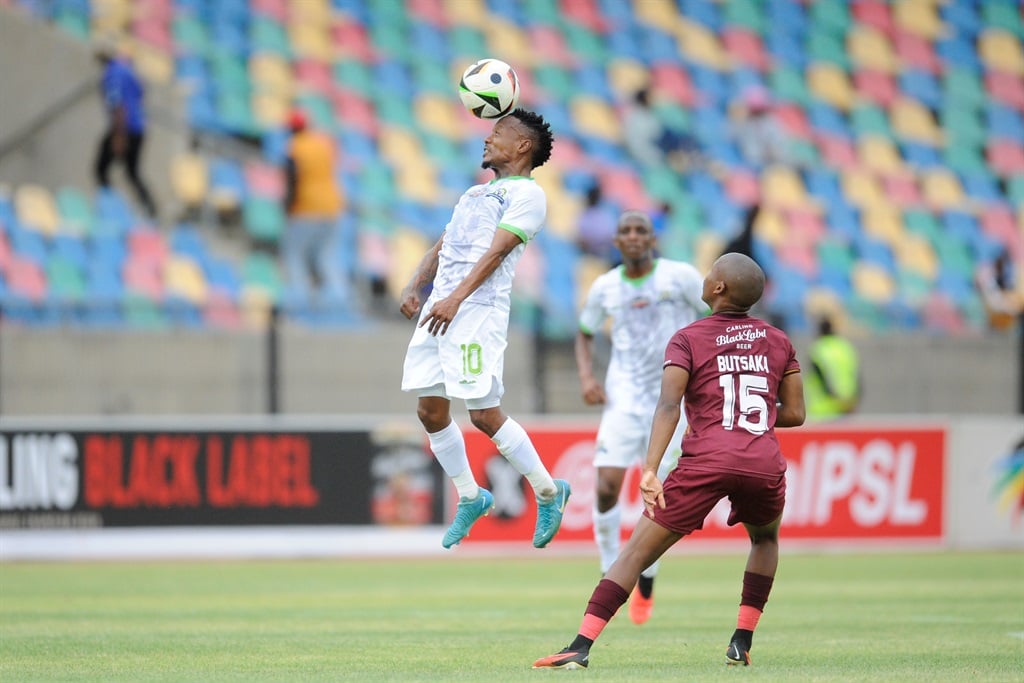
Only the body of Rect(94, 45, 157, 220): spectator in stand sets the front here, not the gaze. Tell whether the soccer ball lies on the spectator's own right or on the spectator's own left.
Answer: on the spectator's own left

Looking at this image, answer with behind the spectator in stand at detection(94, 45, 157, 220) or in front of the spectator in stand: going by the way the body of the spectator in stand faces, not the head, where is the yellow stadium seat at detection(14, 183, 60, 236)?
in front

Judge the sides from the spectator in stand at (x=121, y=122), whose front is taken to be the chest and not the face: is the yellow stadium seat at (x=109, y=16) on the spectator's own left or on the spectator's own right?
on the spectator's own right

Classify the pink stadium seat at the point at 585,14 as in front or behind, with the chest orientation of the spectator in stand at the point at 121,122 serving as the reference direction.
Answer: behind

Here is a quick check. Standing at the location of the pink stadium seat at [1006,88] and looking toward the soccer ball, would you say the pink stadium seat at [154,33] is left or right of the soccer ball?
right

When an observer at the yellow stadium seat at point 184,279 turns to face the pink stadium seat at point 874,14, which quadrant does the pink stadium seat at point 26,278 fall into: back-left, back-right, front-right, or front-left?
back-left

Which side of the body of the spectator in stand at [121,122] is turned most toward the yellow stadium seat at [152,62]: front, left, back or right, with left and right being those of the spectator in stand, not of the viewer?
right

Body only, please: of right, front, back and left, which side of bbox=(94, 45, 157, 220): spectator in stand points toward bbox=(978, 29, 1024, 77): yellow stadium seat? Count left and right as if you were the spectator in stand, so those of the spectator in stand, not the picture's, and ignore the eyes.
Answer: back

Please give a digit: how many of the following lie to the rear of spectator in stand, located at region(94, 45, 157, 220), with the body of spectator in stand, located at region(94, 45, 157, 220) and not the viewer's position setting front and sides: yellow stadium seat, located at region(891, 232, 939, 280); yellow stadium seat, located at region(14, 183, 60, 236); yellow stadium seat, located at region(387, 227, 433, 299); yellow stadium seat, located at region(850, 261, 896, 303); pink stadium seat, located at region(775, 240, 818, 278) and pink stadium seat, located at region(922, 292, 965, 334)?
5

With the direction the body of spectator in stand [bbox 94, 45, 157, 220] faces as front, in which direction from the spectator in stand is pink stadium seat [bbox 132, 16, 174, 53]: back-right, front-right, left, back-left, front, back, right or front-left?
right

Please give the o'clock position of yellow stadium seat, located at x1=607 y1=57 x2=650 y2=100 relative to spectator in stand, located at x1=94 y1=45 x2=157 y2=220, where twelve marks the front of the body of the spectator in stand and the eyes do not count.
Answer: The yellow stadium seat is roughly at 5 o'clock from the spectator in stand.

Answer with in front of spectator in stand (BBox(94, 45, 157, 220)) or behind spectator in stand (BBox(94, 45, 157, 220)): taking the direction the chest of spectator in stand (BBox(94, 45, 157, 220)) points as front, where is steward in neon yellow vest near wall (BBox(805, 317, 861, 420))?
behind

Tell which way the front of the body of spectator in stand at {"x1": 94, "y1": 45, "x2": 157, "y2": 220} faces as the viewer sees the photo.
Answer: to the viewer's left

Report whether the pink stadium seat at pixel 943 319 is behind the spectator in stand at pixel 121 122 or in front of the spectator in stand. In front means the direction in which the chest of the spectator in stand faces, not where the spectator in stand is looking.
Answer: behind

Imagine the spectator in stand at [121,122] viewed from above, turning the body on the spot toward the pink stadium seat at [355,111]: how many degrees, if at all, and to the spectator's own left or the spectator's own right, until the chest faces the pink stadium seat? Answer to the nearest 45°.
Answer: approximately 135° to the spectator's own right

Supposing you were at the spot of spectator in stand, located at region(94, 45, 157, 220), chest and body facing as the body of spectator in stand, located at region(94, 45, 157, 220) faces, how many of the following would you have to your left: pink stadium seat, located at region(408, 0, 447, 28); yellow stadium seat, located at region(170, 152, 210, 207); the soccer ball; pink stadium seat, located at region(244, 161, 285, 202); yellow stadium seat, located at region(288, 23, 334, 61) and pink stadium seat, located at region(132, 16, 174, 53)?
1

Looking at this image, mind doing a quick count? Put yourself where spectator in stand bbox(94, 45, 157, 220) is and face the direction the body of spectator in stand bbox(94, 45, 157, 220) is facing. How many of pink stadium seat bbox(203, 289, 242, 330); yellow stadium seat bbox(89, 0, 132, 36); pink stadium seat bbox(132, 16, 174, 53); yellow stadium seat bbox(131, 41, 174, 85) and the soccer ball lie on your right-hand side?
3
